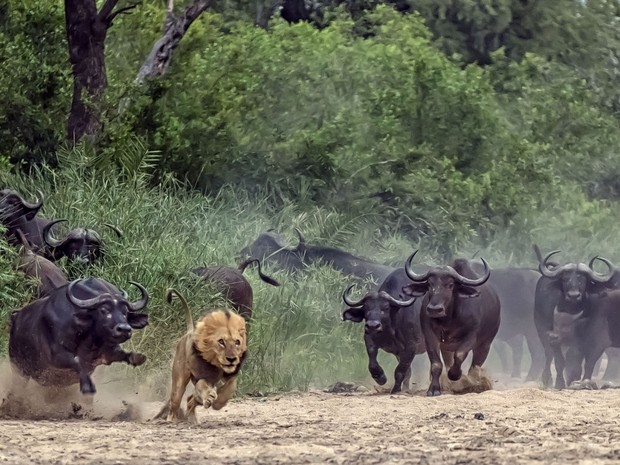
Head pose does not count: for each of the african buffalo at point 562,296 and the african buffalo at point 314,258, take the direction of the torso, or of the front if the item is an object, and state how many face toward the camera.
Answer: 1

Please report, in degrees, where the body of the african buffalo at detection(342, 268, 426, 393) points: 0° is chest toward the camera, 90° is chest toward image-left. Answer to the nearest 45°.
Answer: approximately 45°

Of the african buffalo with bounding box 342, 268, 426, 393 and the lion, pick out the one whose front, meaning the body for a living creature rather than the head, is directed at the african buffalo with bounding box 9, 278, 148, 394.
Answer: the african buffalo with bounding box 342, 268, 426, 393

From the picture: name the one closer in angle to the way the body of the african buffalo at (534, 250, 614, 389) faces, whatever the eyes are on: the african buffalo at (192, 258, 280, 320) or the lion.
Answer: the lion

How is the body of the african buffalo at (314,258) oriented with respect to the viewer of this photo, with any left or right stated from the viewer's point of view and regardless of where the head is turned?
facing to the left of the viewer

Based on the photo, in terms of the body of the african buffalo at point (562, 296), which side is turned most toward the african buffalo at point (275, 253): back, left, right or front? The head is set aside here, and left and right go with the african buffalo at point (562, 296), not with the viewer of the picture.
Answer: right

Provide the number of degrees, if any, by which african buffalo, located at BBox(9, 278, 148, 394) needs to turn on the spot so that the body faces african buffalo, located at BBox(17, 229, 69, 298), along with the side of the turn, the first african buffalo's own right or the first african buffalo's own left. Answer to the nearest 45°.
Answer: approximately 135° to the first african buffalo's own left

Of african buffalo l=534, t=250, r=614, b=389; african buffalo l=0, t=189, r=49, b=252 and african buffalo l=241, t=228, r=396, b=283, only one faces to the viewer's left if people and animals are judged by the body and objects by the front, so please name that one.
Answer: african buffalo l=241, t=228, r=396, b=283

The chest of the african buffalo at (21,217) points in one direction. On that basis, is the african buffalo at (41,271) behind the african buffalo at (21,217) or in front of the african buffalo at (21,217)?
in front

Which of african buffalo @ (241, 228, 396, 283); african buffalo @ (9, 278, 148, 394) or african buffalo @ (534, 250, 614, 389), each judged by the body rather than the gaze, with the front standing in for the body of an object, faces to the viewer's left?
african buffalo @ (241, 228, 396, 283)

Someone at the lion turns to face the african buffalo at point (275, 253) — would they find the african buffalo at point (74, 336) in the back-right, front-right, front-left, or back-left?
front-left

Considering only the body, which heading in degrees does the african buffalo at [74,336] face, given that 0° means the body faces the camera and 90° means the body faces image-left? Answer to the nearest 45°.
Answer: approximately 315°

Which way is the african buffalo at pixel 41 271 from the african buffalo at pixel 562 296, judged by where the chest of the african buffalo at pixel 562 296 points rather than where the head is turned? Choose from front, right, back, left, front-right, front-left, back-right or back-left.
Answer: front-right
